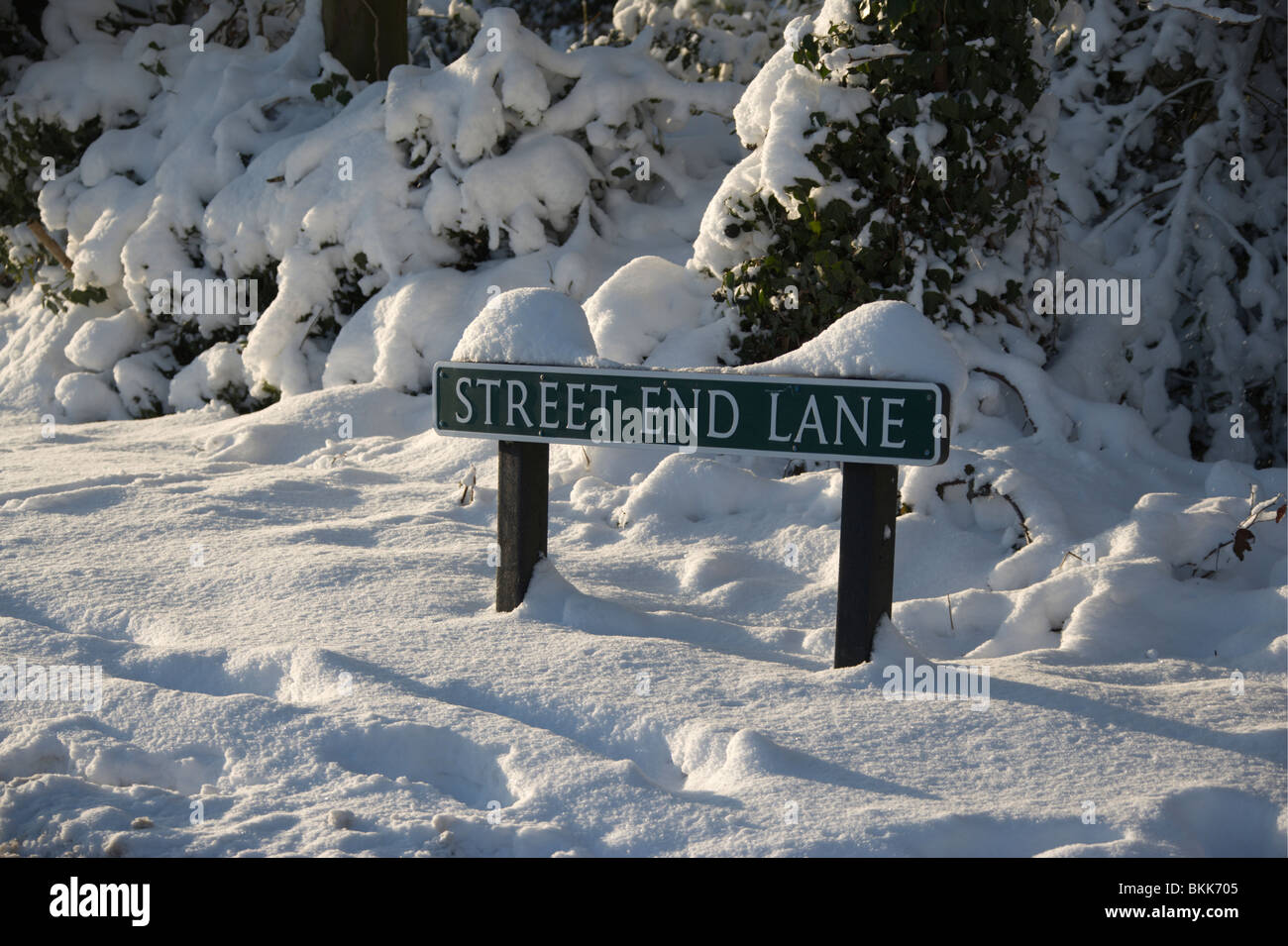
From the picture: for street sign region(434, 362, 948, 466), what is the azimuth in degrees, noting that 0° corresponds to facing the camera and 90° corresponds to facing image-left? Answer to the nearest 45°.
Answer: approximately 45°

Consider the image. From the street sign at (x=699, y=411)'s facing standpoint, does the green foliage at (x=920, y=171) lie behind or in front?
behind

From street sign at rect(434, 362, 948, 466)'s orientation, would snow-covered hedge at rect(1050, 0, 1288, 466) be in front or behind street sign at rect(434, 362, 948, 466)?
behind

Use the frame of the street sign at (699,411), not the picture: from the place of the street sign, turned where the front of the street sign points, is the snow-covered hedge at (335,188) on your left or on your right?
on your right
